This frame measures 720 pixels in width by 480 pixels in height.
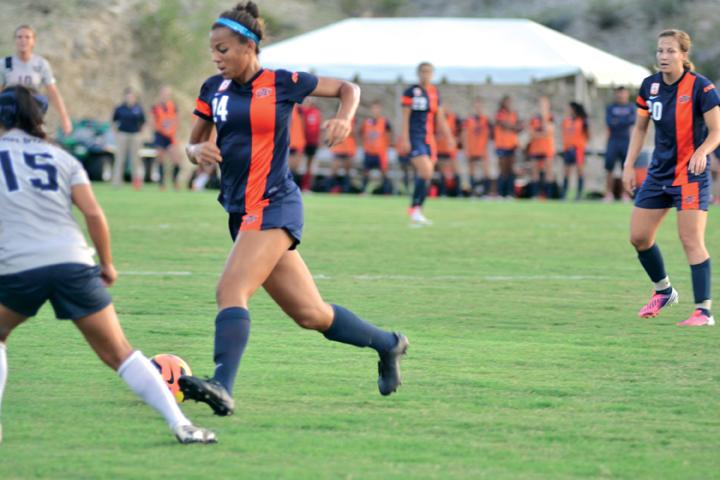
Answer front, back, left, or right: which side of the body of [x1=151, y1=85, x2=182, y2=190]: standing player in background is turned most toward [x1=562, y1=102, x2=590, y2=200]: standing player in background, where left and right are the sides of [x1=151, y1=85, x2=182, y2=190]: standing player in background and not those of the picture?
left

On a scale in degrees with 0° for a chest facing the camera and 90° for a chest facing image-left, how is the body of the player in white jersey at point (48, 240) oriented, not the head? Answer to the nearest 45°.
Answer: approximately 180°

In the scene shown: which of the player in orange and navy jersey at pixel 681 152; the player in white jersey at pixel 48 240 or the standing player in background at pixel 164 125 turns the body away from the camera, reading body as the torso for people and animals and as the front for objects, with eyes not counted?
the player in white jersey

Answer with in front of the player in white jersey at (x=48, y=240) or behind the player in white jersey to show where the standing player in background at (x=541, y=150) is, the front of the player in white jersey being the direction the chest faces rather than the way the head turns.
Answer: in front

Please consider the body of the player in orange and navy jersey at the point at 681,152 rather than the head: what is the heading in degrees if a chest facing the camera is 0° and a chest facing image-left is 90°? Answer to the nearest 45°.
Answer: approximately 45°

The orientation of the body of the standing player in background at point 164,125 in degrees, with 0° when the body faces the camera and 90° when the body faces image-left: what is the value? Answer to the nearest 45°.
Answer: approximately 0°

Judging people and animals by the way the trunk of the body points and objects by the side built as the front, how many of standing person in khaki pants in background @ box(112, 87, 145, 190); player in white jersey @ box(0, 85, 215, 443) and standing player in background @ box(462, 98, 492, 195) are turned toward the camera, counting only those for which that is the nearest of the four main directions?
2
